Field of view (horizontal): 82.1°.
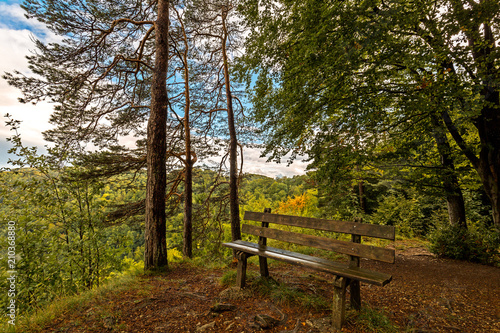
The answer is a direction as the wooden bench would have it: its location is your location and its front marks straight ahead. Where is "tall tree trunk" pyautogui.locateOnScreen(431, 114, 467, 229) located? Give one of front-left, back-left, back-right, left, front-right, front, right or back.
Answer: back

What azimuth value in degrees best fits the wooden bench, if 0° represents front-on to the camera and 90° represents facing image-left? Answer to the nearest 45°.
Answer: approximately 45°

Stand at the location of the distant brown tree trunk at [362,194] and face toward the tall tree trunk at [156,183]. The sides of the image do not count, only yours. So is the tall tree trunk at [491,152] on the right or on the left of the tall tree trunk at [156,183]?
left

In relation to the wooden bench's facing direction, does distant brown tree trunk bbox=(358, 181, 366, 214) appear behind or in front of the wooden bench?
behind

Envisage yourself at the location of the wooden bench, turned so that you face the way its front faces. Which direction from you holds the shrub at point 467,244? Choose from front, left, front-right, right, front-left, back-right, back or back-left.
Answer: back

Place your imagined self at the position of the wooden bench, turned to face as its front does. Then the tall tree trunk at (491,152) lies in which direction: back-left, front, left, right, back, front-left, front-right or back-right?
back

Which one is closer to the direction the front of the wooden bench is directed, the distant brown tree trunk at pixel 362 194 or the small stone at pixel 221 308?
the small stone

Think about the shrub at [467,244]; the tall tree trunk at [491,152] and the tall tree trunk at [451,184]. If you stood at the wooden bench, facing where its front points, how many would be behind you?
3
